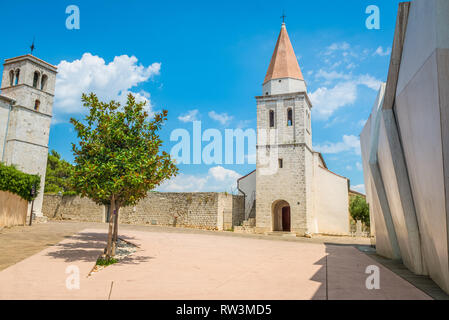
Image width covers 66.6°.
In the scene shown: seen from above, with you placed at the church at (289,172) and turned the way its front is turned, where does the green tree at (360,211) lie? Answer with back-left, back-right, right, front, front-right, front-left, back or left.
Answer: back-left

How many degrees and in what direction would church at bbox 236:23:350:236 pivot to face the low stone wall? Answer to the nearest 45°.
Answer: approximately 90° to its right

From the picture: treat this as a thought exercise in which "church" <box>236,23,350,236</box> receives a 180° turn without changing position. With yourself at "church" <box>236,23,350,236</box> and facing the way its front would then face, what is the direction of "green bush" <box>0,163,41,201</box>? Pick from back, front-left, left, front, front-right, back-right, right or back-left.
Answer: back-left

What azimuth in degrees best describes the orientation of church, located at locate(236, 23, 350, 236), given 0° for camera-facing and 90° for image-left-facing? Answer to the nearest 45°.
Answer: approximately 0°

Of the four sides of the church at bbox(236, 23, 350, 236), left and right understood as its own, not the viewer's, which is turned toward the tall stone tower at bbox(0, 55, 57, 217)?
right

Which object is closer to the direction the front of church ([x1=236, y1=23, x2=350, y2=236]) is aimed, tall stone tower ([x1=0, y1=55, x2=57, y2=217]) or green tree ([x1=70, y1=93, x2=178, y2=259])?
the green tree

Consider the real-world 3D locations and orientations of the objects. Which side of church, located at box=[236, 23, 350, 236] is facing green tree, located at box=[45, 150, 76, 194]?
right

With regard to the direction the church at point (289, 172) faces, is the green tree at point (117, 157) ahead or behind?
ahead

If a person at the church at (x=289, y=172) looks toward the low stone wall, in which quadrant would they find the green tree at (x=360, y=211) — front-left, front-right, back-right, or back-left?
back-right
